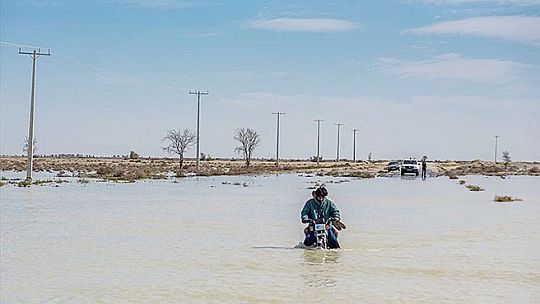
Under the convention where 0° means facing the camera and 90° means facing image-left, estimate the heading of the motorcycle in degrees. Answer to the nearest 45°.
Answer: approximately 0°
